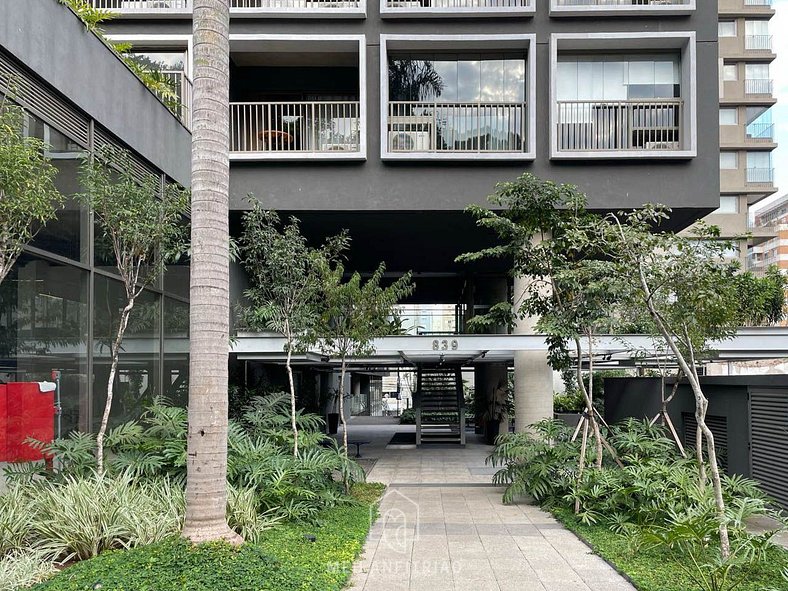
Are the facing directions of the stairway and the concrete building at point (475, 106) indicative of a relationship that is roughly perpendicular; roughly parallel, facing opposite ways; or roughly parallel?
roughly parallel

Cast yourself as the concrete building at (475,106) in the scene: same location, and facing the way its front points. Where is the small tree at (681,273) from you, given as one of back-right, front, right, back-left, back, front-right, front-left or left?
front

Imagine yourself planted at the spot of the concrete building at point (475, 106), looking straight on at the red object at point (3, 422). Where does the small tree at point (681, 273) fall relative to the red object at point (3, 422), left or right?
left

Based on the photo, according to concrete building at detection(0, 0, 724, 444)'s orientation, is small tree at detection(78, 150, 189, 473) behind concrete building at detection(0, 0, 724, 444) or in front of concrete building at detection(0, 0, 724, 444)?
in front

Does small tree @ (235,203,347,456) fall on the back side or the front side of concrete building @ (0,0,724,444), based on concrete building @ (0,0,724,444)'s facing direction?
on the front side

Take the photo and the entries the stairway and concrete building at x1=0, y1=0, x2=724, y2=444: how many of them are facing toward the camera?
2

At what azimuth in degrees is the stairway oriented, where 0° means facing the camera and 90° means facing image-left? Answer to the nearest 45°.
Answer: approximately 0°

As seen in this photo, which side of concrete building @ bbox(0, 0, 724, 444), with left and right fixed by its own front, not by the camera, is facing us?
front

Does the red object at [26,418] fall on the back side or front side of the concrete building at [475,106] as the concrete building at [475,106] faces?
on the front side

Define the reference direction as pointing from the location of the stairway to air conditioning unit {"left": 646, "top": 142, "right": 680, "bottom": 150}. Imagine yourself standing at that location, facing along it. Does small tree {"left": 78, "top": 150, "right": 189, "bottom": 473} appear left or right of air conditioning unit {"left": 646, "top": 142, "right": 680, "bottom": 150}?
right
